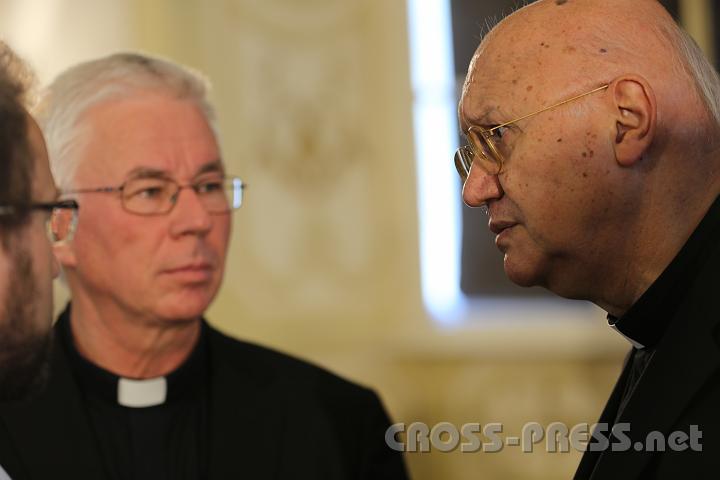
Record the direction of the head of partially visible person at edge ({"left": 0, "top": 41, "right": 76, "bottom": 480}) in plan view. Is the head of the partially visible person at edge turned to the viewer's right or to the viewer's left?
to the viewer's right

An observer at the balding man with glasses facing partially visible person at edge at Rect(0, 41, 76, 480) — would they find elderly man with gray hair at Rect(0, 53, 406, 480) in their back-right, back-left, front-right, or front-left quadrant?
front-right

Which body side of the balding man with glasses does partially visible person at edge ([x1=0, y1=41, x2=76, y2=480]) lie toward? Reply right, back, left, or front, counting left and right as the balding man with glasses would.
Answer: front

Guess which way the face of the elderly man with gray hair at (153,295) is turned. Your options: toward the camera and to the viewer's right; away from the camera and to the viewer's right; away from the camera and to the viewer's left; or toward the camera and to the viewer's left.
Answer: toward the camera and to the viewer's right

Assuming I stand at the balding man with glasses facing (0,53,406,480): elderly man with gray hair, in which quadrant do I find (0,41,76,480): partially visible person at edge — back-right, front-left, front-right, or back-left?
front-left

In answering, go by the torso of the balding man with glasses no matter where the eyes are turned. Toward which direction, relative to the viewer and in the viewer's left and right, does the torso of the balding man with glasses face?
facing to the left of the viewer

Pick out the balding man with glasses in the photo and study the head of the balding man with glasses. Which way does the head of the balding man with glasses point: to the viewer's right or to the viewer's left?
to the viewer's left
